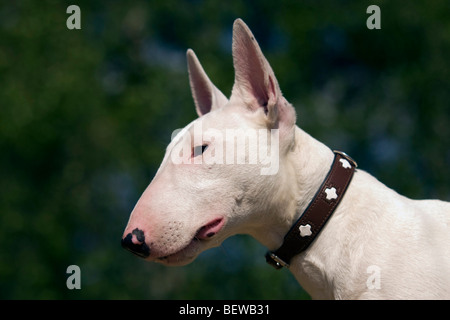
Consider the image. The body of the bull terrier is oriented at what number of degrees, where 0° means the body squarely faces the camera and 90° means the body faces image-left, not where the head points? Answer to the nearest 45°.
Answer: approximately 90°
